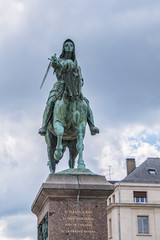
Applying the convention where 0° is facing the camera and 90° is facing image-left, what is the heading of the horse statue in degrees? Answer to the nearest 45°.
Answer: approximately 0°
